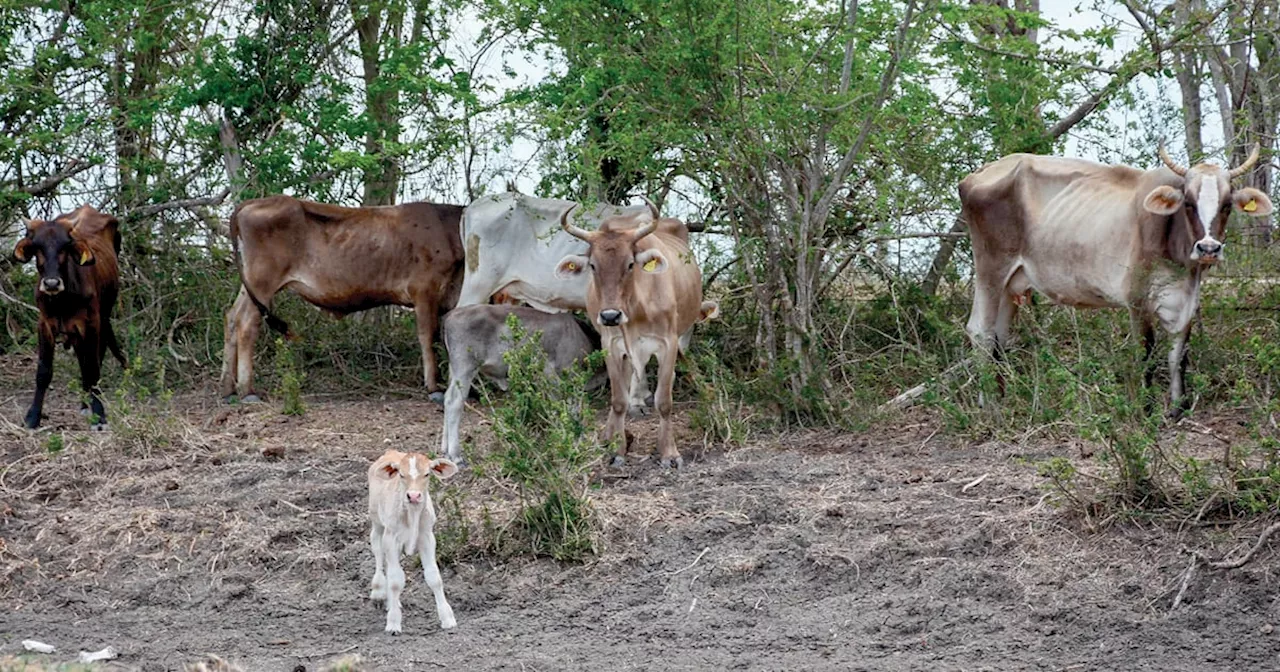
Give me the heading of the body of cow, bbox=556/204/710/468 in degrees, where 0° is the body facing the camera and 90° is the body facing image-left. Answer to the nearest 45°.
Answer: approximately 0°

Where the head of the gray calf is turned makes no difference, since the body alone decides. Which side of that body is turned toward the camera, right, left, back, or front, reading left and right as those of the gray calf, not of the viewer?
right

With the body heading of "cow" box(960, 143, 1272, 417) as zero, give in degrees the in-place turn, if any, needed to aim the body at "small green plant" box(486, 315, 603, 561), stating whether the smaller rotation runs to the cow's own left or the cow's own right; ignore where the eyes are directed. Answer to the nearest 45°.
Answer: approximately 90° to the cow's own right

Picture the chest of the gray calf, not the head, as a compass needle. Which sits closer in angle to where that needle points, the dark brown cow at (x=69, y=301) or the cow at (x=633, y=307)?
the cow

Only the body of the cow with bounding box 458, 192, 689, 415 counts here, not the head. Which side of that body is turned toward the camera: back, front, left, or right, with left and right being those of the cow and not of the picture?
right

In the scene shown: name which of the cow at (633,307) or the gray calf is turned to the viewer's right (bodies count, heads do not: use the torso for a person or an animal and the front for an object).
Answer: the gray calf

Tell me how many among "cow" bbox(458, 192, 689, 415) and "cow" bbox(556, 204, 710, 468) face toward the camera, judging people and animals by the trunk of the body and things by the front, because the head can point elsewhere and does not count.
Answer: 1

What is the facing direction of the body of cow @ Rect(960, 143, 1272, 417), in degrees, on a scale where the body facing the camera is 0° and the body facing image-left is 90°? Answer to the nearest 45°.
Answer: approximately 315°

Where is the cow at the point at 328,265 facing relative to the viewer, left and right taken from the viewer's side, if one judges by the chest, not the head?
facing to the right of the viewer

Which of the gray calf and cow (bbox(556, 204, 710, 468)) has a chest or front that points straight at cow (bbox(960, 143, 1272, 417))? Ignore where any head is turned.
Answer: the gray calf

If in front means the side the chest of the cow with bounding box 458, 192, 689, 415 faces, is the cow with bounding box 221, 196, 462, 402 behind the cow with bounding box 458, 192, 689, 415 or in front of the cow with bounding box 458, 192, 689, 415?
behind

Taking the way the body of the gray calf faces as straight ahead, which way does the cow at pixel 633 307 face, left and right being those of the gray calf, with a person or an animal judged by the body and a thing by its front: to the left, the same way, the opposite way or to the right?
to the right
